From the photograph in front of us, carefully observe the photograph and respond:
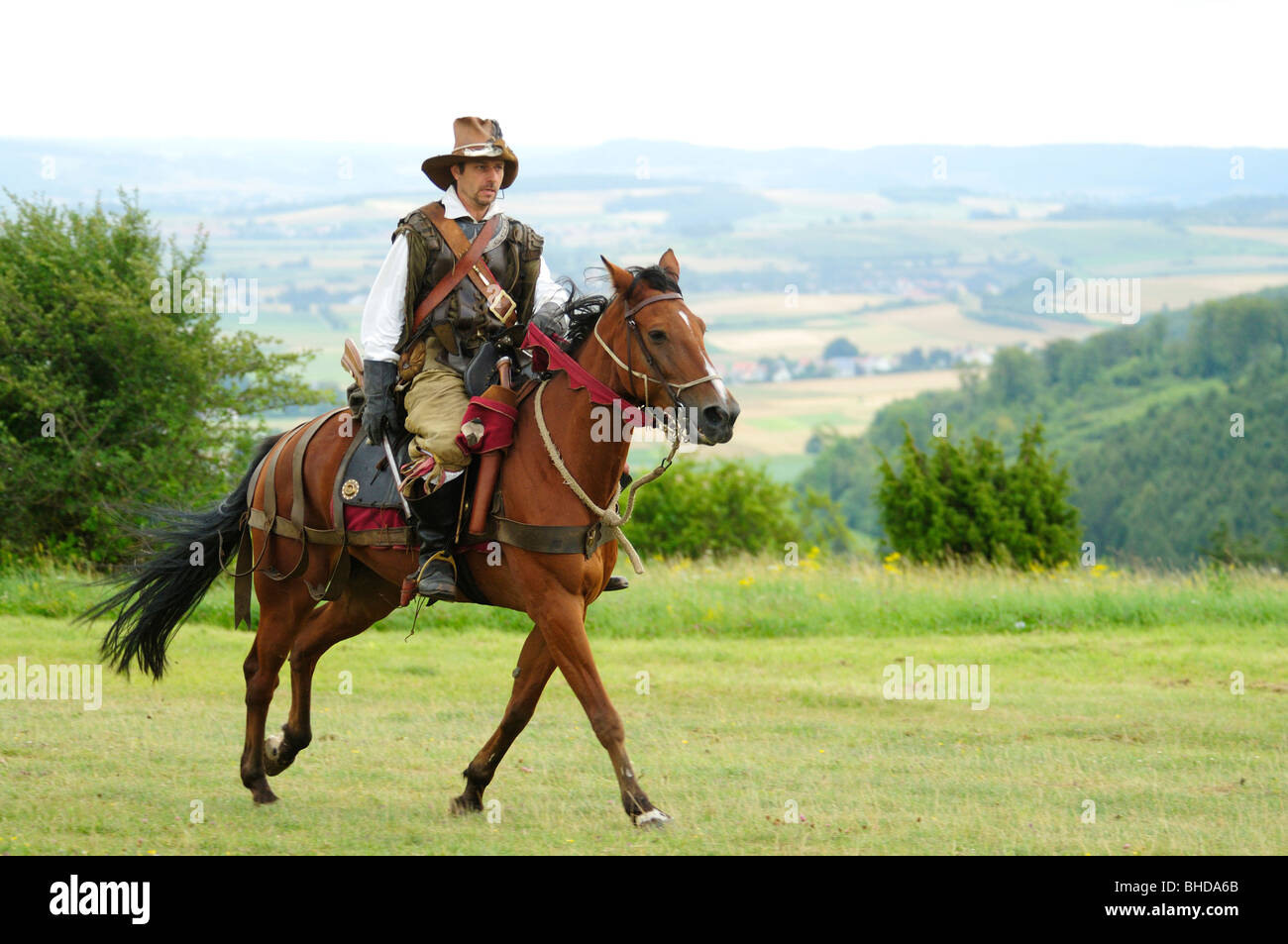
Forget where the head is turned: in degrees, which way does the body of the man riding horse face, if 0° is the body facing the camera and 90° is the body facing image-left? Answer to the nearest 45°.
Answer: approximately 315°

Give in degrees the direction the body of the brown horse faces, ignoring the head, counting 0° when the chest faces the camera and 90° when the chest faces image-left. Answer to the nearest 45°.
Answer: approximately 315°

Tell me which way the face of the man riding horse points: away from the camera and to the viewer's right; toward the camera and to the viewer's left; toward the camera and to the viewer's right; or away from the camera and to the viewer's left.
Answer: toward the camera and to the viewer's right

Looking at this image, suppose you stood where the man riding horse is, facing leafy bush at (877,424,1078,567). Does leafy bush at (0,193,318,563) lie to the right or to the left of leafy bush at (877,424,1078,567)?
left

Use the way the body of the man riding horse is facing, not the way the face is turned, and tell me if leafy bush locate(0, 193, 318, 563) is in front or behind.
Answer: behind
